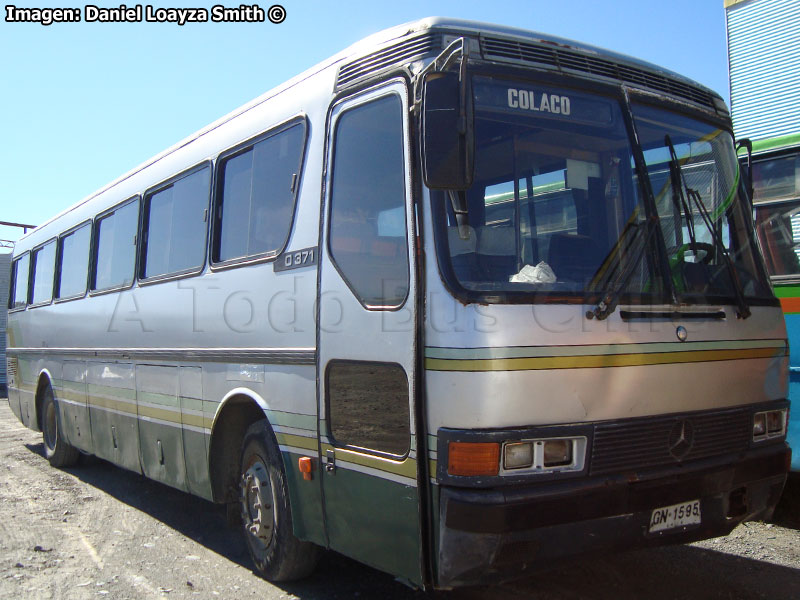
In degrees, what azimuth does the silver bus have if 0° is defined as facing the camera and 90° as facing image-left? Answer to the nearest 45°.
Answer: approximately 315°

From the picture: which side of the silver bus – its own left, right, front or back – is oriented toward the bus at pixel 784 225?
left
